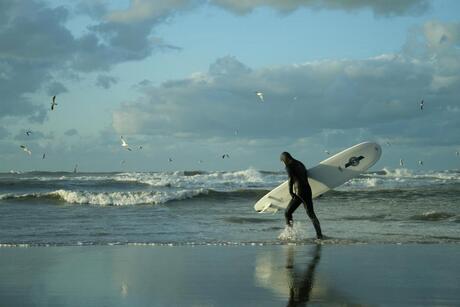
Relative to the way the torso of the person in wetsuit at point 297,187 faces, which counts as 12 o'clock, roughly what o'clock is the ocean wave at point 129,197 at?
The ocean wave is roughly at 2 o'clock from the person in wetsuit.

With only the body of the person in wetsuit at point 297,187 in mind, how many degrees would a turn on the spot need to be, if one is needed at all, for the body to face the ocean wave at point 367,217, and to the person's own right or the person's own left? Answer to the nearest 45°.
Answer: approximately 90° to the person's own right

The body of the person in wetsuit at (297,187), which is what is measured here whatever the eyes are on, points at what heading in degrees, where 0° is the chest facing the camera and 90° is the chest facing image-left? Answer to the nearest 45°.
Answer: approximately 90°

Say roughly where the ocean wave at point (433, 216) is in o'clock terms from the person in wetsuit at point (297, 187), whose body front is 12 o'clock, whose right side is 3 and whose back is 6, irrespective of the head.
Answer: The ocean wave is roughly at 4 o'clock from the person in wetsuit.
